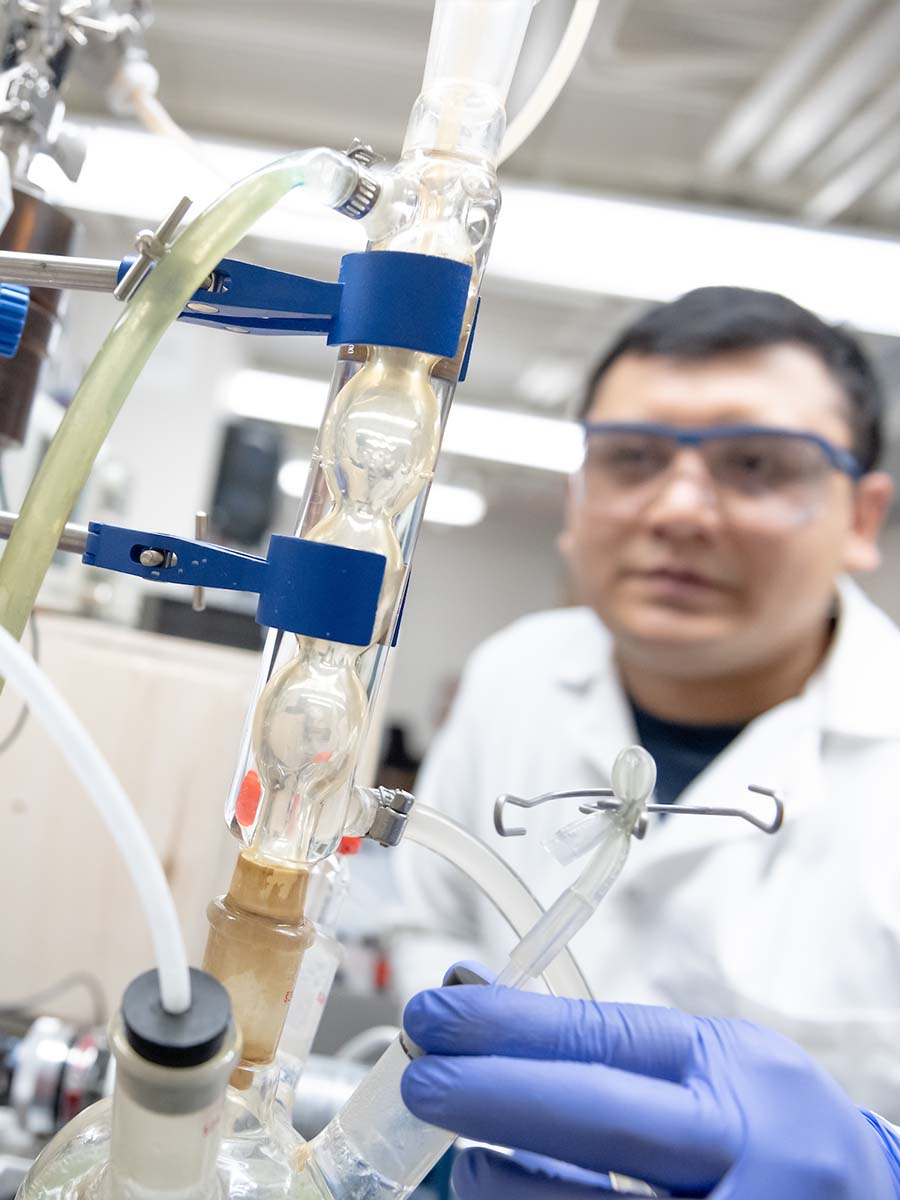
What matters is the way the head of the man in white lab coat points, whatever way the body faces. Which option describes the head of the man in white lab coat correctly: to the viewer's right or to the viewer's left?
to the viewer's left

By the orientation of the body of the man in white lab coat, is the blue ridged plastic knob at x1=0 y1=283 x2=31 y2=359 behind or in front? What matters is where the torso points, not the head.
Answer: in front

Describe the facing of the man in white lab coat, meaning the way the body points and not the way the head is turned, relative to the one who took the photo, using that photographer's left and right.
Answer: facing the viewer and to the left of the viewer

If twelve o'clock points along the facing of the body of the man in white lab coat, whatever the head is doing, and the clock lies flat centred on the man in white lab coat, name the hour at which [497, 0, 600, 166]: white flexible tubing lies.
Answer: The white flexible tubing is roughly at 11 o'clock from the man in white lab coat.

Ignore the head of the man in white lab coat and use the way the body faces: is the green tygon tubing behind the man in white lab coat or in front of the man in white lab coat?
in front
